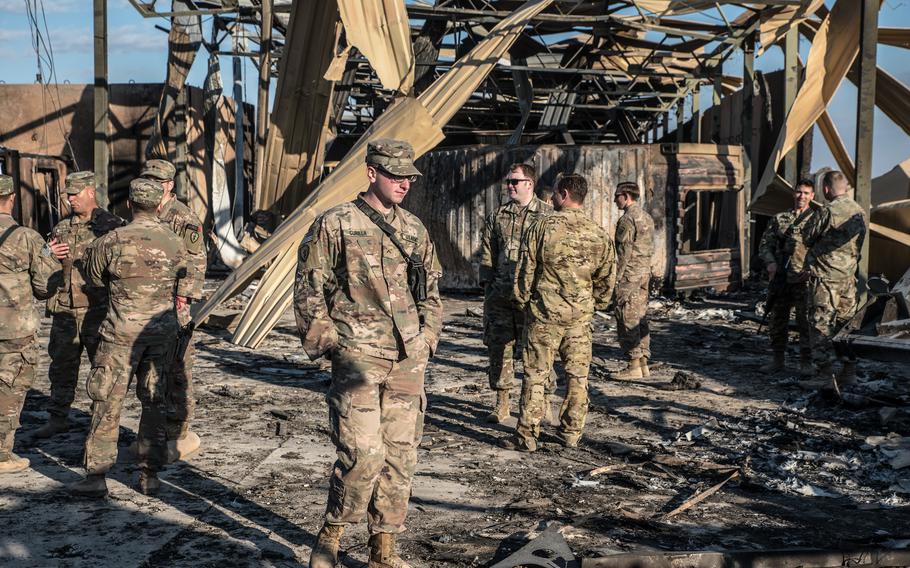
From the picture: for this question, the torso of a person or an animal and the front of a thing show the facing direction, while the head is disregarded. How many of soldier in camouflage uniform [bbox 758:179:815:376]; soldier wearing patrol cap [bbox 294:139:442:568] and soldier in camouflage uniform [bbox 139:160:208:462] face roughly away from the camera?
0

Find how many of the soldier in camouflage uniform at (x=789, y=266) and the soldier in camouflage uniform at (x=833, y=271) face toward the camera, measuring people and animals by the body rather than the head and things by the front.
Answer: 1

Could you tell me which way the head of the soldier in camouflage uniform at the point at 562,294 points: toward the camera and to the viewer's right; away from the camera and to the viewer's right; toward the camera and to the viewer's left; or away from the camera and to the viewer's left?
away from the camera and to the viewer's left

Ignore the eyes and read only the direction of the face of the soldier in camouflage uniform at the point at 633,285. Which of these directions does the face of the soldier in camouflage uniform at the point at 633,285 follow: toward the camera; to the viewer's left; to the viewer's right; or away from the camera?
to the viewer's left

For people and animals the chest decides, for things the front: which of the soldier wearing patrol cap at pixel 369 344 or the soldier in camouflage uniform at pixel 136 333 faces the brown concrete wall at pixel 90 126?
the soldier in camouflage uniform

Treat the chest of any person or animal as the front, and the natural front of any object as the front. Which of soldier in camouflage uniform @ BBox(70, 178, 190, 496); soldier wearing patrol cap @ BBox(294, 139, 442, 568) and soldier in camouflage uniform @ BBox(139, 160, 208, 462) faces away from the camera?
soldier in camouflage uniform @ BBox(70, 178, 190, 496)

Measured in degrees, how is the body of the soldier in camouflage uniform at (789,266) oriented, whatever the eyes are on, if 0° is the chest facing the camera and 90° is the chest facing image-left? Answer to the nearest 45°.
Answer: approximately 0°

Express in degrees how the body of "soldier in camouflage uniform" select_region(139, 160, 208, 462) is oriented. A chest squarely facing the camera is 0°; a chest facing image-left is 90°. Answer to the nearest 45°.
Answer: approximately 45°

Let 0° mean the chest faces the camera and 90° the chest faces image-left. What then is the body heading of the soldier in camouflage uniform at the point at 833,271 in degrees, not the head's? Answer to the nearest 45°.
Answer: approximately 135°

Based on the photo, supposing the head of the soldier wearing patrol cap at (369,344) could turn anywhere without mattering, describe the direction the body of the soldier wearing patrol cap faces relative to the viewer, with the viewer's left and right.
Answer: facing the viewer and to the right of the viewer

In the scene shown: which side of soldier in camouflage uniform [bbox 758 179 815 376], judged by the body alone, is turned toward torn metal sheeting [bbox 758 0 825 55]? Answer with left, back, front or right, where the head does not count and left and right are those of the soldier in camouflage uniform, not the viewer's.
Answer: back

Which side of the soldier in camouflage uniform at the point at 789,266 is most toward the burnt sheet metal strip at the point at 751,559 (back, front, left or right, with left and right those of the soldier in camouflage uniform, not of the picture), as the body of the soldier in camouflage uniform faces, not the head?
front

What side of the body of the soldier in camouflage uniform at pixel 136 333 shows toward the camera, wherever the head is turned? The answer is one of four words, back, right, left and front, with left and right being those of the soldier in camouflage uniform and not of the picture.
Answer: back

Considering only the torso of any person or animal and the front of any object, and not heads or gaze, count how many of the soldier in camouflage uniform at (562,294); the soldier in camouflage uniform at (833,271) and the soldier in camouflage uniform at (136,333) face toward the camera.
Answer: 0

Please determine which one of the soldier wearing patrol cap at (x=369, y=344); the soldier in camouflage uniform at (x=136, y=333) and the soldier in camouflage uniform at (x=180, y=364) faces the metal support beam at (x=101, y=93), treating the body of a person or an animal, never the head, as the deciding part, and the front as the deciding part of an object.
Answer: the soldier in camouflage uniform at (x=136, y=333)

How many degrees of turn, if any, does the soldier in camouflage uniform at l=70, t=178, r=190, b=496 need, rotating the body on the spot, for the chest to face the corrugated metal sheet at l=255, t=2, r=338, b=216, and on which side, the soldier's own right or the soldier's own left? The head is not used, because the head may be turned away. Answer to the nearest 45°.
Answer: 0° — they already face it
